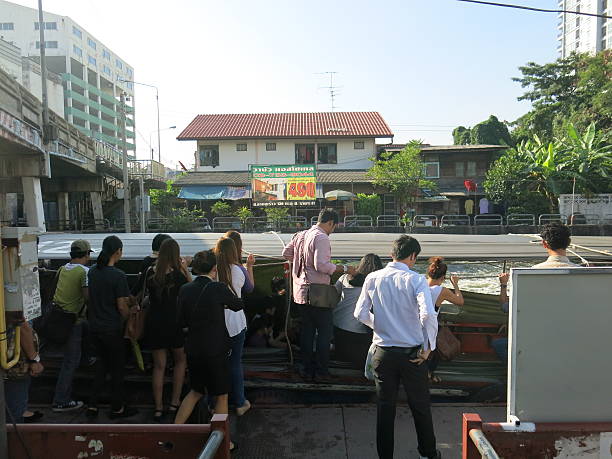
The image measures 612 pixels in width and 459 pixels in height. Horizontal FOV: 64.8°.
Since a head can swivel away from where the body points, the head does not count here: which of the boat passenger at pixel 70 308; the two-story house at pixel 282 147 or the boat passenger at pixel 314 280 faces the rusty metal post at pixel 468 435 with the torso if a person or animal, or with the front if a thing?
the two-story house

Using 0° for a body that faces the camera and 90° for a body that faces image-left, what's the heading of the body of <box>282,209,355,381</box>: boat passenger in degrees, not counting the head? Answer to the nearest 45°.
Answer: approximately 225°

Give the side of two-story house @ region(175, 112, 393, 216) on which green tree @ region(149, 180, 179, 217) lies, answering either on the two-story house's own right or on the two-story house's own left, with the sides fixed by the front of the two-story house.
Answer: on the two-story house's own right

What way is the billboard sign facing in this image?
toward the camera

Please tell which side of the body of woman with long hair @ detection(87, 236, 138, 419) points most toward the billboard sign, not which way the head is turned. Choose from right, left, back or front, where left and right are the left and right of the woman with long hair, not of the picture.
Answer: front

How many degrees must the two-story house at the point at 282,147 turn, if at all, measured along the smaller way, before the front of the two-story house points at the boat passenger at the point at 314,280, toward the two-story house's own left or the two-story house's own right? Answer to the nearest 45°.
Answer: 0° — it already faces them

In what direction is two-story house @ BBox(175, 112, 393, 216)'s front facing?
toward the camera

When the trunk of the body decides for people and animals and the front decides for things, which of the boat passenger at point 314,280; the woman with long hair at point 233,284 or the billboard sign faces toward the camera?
the billboard sign

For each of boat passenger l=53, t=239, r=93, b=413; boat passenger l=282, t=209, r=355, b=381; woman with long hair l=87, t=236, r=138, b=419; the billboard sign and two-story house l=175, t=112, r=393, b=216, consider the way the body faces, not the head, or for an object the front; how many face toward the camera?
2

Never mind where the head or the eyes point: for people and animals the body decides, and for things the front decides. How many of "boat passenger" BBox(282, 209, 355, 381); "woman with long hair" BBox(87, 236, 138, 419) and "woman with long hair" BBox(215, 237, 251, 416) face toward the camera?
0

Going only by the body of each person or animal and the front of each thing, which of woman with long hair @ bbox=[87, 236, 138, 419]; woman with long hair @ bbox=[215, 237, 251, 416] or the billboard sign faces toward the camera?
the billboard sign

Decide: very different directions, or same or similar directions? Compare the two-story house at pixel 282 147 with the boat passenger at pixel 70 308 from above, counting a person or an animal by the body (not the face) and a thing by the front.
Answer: very different directions

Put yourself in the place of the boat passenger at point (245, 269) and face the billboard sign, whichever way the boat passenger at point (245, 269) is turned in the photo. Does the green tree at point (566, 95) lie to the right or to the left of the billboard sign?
right

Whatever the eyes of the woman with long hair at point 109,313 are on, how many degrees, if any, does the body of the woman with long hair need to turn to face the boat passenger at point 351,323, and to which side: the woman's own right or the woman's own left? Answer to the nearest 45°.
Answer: approximately 45° to the woman's own right

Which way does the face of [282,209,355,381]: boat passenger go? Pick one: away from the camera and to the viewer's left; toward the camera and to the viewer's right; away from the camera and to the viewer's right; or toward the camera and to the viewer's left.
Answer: away from the camera and to the viewer's right

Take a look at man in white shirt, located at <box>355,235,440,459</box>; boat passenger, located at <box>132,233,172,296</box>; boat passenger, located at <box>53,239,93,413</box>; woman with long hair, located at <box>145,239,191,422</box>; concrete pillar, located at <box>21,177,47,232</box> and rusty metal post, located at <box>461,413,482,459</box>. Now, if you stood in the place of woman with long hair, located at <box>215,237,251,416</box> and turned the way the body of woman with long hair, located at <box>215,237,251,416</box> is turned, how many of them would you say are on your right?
2

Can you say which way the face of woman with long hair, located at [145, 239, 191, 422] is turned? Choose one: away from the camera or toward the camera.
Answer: away from the camera

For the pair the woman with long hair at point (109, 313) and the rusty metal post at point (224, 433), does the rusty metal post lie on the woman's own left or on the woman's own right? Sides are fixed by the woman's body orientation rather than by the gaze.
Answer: on the woman's own right

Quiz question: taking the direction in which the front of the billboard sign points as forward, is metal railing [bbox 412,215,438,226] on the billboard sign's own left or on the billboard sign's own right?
on the billboard sign's own left
